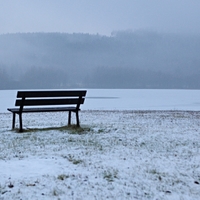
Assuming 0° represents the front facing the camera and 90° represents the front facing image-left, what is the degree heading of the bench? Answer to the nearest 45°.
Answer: approximately 135°
